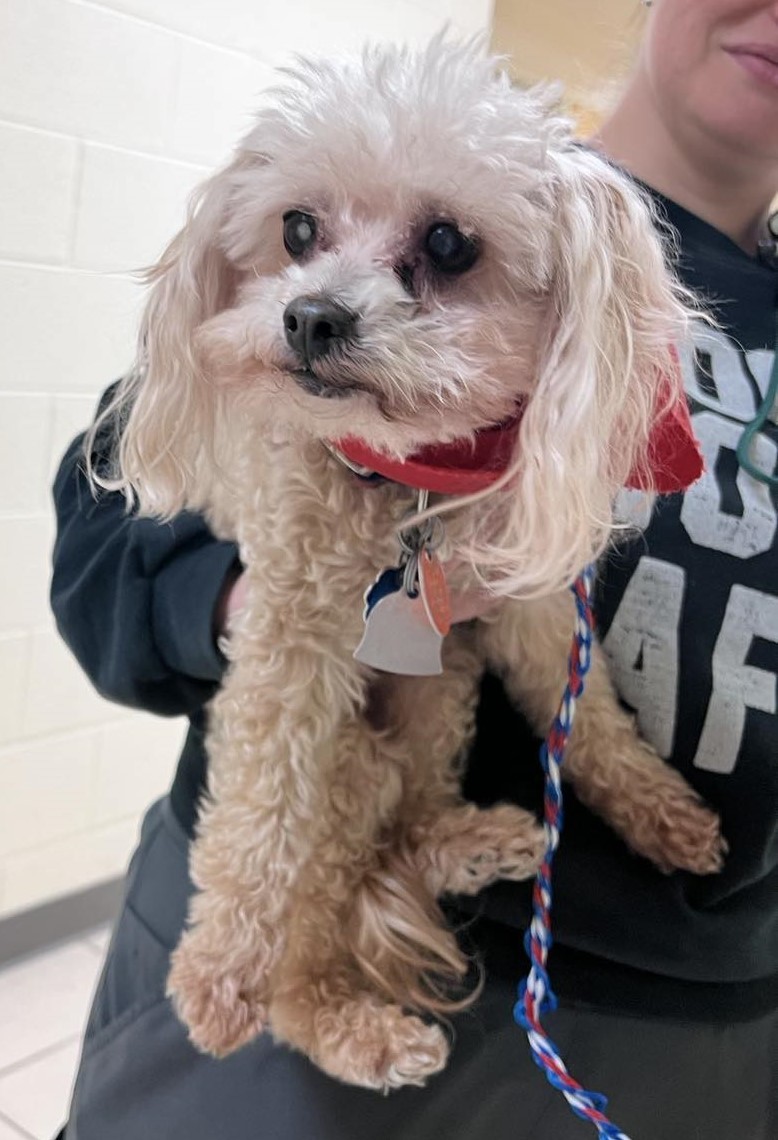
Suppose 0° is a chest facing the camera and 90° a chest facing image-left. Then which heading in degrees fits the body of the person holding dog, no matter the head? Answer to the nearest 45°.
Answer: approximately 0°
